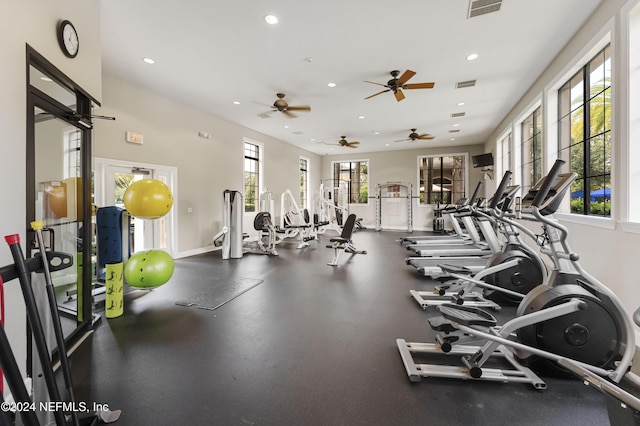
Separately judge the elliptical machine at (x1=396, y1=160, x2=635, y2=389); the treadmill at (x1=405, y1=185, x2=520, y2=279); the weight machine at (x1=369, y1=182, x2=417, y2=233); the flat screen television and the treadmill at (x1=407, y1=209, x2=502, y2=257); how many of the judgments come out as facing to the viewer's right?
3

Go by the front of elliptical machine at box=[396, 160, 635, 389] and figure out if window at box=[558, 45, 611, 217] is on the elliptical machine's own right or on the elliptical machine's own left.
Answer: on the elliptical machine's own left

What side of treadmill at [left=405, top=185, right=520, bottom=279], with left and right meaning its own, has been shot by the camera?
right

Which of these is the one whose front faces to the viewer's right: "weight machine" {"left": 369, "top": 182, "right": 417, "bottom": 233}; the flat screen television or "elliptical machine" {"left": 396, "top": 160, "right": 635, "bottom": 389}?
the elliptical machine

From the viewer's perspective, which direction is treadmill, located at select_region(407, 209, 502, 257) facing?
to the viewer's right

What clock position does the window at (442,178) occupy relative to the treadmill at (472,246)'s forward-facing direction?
The window is roughly at 9 o'clock from the treadmill.

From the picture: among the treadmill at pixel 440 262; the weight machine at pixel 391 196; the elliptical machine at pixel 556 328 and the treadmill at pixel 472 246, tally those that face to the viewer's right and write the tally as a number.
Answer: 3

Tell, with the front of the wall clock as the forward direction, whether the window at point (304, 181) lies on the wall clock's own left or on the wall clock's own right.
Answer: on the wall clock's own left

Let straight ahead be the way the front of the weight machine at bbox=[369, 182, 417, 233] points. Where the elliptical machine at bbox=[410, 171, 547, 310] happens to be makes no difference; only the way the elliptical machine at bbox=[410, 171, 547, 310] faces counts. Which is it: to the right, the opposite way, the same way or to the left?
to the left

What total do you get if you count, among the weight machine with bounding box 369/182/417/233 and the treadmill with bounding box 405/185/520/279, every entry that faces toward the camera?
1
